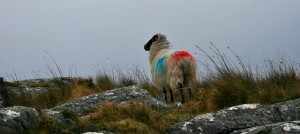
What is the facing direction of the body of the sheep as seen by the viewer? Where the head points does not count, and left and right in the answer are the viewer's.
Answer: facing away from the viewer and to the left of the viewer

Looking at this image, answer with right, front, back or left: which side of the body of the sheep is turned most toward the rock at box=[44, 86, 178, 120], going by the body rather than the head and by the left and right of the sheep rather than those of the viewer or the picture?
left

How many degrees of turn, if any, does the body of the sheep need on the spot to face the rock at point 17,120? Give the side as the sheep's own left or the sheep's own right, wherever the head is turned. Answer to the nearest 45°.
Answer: approximately 90° to the sheep's own left

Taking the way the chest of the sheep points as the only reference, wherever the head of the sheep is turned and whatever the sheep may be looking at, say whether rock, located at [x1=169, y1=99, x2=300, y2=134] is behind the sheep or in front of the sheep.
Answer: behind
